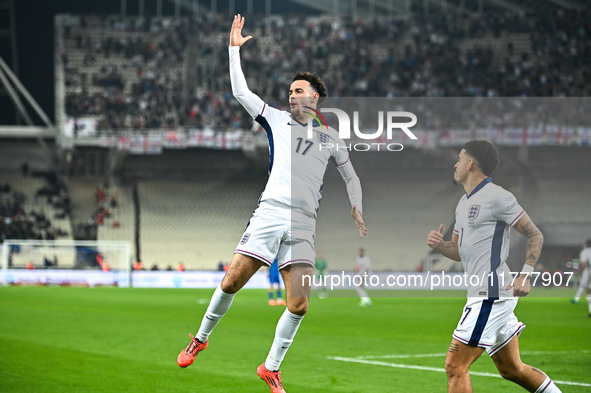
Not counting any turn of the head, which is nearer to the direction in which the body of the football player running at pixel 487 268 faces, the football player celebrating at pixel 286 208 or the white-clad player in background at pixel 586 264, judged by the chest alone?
the football player celebrating

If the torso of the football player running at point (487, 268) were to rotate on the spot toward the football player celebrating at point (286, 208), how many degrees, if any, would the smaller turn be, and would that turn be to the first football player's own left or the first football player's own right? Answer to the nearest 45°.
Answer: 0° — they already face them

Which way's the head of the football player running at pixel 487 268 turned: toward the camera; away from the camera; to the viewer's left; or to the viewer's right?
to the viewer's left

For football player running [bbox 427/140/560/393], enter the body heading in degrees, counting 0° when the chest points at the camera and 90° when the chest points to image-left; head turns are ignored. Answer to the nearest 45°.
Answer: approximately 90°
